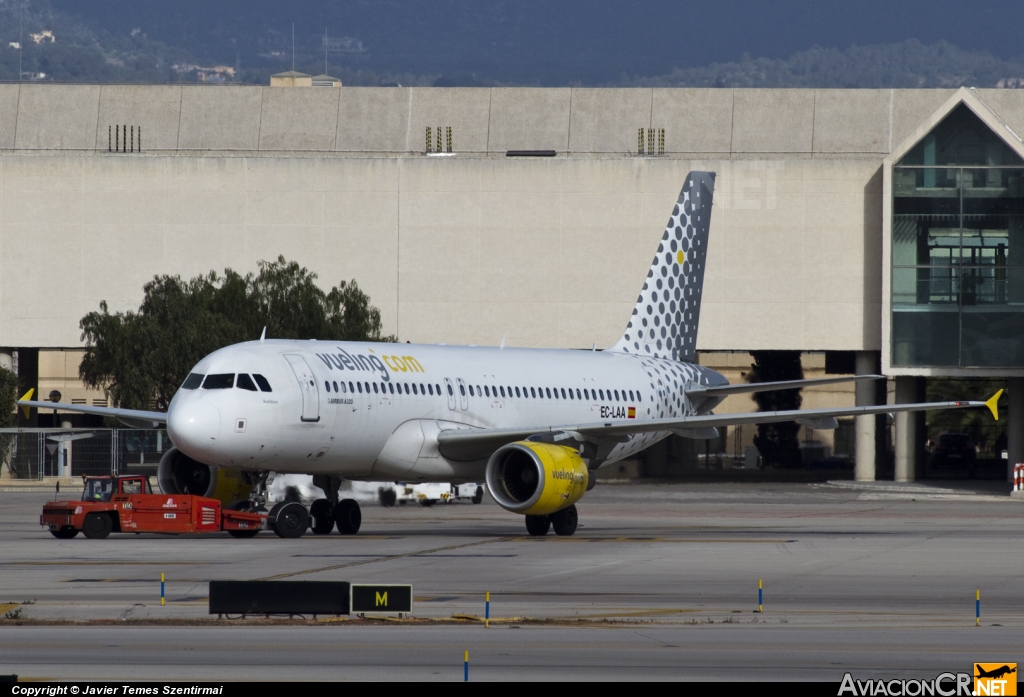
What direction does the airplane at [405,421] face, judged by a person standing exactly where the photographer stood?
facing the viewer and to the left of the viewer

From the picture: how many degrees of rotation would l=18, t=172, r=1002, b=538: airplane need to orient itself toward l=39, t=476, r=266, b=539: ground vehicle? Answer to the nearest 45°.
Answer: approximately 45° to its right
